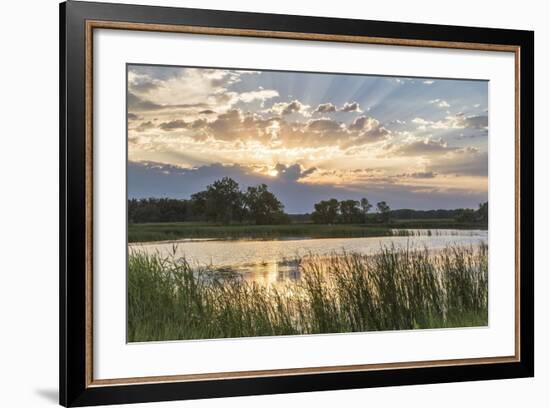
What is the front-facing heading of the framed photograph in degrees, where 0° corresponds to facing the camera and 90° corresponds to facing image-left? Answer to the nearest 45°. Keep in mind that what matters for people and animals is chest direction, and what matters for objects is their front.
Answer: approximately 315°
